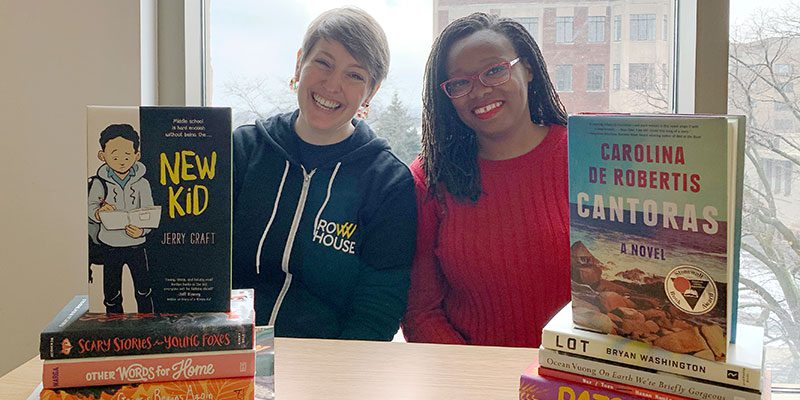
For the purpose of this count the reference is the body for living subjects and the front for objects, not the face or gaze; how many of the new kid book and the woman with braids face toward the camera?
2

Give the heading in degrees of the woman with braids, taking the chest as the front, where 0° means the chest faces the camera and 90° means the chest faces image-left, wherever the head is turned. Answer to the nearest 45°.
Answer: approximately 0°

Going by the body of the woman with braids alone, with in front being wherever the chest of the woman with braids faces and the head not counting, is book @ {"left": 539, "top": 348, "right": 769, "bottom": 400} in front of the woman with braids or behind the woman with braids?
in front

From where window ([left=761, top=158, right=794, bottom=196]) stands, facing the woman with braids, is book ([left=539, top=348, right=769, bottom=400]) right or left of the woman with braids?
left

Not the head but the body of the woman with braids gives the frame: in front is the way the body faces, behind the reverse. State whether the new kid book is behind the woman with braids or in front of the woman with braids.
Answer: in front

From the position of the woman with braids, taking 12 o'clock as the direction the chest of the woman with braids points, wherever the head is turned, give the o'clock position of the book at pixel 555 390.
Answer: The book is roughly at 12 o'clock from the woman with braids.

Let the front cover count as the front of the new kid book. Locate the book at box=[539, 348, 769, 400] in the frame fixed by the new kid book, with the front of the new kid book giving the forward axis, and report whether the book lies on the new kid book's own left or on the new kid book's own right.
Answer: on the new kid book's own left

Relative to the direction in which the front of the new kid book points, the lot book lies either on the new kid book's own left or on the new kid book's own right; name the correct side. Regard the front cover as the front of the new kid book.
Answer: on the new kid book's own left

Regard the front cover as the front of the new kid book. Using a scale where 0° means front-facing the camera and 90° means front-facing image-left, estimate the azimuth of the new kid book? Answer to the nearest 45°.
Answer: approximately 0°
